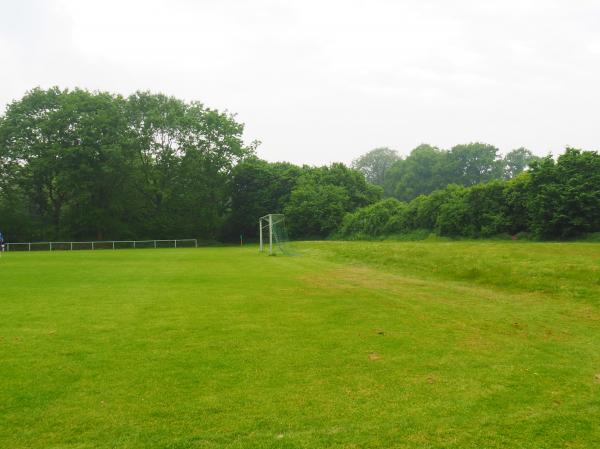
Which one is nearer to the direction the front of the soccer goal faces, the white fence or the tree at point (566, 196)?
the white fence

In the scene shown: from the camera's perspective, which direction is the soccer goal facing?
to the viewer's left

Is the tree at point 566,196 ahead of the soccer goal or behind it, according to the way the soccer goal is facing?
behind

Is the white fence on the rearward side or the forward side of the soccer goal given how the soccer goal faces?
on the forward side
